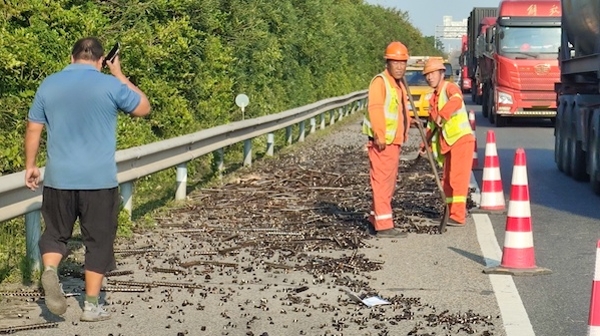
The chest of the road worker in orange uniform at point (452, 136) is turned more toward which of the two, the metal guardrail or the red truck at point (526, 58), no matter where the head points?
the metal guardrail

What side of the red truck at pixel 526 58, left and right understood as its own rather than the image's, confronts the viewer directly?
front

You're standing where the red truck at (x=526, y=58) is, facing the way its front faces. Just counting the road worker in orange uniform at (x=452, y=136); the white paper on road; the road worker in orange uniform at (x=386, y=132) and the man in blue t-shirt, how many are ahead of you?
4

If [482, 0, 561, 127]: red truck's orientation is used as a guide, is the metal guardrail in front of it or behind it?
in front

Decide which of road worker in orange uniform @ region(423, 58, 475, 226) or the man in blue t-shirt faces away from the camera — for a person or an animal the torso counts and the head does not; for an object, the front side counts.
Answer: the man in blue t-shirt

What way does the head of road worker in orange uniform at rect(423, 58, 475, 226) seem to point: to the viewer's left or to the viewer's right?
to the viewer's left

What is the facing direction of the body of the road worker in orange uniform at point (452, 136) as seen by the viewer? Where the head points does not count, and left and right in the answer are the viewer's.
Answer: facing the viewer and to the left of the viewer

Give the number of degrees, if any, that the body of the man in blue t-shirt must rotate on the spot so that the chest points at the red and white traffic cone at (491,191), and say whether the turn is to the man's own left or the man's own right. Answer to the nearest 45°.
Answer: approximately 45° to the man's own right

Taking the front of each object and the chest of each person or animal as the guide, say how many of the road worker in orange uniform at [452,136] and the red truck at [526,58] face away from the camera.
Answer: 0

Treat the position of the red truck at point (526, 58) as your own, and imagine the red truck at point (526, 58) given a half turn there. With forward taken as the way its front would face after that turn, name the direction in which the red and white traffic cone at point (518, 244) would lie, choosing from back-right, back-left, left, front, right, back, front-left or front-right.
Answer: back

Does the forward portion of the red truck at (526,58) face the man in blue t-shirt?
yes

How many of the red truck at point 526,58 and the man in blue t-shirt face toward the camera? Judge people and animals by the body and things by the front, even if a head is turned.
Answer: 1

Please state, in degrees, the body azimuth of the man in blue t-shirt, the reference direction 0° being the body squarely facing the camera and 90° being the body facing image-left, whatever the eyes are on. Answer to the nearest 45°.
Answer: approximately 180°
